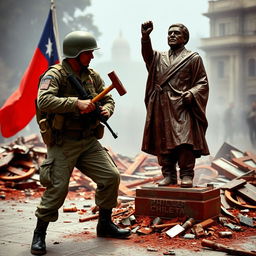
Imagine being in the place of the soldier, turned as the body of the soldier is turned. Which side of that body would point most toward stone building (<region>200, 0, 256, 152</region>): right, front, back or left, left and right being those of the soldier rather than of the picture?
left

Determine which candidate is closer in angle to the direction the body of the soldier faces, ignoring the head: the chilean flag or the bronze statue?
the bronze statue

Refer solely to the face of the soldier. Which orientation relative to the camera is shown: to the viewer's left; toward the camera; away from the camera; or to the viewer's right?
to the viewer's right

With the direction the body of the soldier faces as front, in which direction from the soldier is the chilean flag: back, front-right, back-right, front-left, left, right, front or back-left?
back-left

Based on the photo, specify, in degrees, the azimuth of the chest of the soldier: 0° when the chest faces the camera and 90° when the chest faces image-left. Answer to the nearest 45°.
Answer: approximately 315°

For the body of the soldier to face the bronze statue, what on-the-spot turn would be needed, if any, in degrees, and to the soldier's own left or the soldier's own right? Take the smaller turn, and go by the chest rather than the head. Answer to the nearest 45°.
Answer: approximately 90° to the soldier's own left
